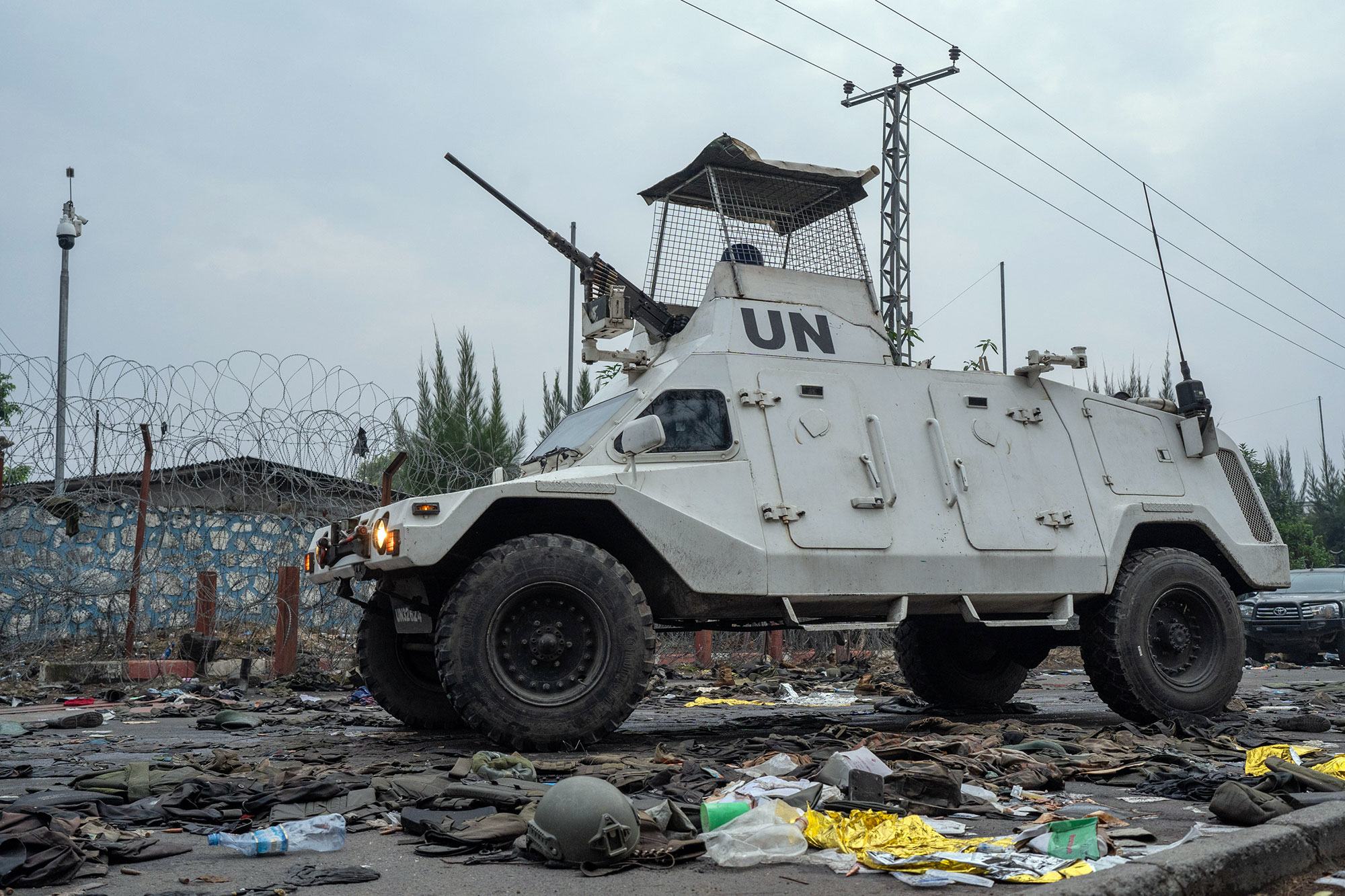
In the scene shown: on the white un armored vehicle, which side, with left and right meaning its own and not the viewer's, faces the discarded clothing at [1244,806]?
left

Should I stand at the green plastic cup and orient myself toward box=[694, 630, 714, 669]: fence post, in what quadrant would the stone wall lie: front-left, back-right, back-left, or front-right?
front-left

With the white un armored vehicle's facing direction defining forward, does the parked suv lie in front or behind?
behind

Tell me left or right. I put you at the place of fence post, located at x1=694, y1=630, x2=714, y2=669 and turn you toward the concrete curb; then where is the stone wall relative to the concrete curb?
right

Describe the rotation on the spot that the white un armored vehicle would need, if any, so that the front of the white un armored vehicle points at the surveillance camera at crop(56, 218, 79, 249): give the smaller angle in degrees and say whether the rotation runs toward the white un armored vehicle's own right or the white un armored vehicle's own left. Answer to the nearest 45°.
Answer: approximately 90° to the white un armored vehicle's own right

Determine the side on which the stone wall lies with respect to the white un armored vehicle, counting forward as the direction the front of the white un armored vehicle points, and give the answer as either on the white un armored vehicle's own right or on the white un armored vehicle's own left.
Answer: on the white un armored vehicle's own right

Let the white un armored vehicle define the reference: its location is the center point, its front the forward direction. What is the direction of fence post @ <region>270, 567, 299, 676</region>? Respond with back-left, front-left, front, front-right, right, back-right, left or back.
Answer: right

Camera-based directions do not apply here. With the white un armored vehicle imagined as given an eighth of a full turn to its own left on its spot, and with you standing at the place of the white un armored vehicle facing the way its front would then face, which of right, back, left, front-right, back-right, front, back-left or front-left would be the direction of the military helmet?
front

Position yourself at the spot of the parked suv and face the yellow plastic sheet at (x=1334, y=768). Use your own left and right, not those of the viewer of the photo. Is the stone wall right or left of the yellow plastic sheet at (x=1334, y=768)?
right

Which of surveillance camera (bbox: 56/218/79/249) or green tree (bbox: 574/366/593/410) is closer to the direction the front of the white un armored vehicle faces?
the surveillance camera

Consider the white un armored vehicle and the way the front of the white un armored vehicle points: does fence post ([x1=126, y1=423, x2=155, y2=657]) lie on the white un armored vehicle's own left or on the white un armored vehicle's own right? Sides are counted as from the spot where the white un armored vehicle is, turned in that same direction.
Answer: on the white un armored vehicle's own right

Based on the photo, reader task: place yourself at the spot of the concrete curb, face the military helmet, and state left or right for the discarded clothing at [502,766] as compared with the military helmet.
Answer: right

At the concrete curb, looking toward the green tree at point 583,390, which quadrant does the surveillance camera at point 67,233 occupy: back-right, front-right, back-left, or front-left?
front-left
